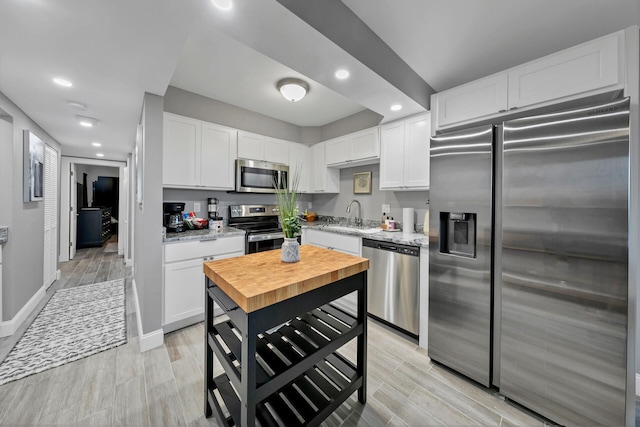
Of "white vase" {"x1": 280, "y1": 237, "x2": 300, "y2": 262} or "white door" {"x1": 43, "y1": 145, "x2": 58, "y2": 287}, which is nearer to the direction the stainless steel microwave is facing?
the white vase

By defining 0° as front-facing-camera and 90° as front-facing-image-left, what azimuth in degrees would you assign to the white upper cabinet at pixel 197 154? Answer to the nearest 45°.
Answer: approximately 315°

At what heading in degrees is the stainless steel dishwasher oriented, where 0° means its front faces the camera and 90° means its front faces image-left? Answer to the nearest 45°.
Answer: approximately 45°

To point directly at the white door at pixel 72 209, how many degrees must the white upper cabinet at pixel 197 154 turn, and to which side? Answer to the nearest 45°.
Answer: approximately 180°

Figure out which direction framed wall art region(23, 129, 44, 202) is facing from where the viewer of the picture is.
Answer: facing to the right of the viewer

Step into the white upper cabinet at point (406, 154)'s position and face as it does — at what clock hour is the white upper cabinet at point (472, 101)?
the white upper cabinet at point (472, 101) is roughly at 9 o'clock from the white upper cabinet at point (406, 154).

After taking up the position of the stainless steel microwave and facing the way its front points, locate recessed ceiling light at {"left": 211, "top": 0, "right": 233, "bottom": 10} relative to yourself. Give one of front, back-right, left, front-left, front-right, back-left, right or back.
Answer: front-right
